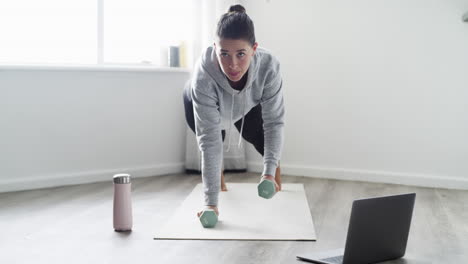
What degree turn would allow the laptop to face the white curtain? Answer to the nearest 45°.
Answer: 0° — it already faces it

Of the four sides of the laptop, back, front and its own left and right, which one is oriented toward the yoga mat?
front

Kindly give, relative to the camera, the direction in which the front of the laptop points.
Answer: facing away from the viewer and to the left of the viewer

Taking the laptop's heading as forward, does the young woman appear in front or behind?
in front
